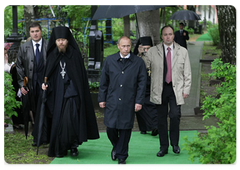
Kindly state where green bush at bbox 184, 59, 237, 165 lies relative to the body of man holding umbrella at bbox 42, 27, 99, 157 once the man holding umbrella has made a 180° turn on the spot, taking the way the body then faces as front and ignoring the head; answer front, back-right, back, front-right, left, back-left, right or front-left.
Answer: back-right

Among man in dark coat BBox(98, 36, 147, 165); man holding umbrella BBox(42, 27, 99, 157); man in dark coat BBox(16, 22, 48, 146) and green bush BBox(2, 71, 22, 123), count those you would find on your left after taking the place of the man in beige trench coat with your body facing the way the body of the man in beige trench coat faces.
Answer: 0

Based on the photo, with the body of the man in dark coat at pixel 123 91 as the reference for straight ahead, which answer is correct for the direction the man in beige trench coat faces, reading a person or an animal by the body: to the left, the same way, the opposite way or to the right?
the same way

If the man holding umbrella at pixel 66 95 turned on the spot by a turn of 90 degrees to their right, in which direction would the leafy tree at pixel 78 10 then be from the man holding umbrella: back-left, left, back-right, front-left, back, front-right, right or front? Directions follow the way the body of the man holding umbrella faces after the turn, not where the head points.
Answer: right

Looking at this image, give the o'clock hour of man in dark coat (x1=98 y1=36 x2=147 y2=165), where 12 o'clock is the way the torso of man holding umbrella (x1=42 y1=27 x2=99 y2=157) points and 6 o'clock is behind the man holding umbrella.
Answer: The man in dark coat is roughly at 10 o'clock from the man holding umbrella.

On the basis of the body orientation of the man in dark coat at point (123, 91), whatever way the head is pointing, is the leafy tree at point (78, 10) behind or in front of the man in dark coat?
behind

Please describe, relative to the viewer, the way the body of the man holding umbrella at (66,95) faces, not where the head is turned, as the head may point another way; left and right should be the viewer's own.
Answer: facing the viewer

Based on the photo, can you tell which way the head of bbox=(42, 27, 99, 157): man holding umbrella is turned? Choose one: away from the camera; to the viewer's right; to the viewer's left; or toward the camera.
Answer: toward the camera

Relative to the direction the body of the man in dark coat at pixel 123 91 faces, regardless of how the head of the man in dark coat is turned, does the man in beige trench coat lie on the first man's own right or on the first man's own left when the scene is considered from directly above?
on the first man's own left

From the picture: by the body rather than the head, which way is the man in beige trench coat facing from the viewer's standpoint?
toward the camera

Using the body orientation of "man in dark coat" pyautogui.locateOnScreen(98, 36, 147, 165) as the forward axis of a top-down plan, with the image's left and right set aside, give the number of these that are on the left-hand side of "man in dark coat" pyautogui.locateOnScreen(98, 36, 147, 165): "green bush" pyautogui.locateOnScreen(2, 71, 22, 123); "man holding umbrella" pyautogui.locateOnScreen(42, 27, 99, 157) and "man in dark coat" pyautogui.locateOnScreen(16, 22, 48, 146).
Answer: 0

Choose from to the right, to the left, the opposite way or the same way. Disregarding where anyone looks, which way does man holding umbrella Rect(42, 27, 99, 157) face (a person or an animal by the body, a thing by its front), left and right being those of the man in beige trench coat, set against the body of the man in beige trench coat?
the same way

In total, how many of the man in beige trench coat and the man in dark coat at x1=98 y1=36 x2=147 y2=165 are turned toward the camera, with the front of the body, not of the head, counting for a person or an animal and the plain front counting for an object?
2

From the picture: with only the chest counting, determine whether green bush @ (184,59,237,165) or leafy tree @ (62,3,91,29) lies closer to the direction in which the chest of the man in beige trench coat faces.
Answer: the green bush

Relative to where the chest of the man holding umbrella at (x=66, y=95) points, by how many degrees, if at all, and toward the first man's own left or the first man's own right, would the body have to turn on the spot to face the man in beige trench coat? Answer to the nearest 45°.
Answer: approximately 90° to the first man's own left

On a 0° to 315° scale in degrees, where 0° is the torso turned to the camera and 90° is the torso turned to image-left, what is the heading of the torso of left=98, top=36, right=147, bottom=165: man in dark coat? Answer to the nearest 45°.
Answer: approximately 0°

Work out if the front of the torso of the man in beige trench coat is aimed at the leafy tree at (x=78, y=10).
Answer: no

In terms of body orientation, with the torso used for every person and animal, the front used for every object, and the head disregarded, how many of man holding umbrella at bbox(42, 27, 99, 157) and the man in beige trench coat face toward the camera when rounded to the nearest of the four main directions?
2
